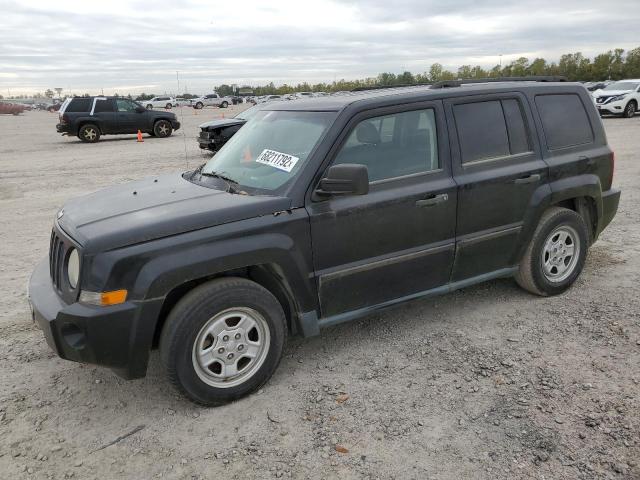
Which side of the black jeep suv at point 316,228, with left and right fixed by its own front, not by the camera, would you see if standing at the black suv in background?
right

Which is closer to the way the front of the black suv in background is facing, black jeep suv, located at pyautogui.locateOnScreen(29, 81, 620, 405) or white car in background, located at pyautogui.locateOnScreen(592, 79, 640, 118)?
the white car in background

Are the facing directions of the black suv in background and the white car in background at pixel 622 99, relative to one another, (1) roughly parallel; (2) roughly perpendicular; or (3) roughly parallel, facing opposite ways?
roughly parallel, facing opposite ways

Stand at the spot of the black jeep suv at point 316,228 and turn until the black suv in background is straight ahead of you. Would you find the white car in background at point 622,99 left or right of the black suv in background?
right

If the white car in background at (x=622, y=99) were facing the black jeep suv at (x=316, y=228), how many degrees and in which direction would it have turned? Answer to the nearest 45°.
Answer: approximately 45° to its left

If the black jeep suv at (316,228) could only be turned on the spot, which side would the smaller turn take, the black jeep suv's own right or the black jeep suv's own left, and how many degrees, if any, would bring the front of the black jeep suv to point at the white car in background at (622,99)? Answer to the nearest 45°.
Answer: approximately 180°

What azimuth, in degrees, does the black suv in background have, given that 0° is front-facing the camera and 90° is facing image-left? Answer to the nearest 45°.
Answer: approximately 270°

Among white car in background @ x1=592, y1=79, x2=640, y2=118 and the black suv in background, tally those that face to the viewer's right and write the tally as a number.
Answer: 1

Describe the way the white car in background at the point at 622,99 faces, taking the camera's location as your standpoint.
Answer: facing the viewer and to the left of the viewer

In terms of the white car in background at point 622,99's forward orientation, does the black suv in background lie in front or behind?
in front

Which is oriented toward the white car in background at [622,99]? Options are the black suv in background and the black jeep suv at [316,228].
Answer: the black suv in background

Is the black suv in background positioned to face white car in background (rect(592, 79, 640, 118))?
yes

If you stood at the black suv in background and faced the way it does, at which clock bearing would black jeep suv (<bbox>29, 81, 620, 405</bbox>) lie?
The black jeep suv is roughly at 3 o'clock from the black suv in background.
